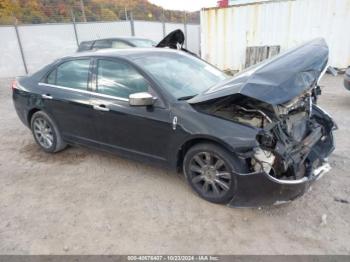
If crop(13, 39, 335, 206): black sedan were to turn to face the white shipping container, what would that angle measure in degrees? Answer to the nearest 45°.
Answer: approximately 135° to its left

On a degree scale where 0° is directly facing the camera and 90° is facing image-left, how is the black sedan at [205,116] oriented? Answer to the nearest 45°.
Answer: approximately 315°
